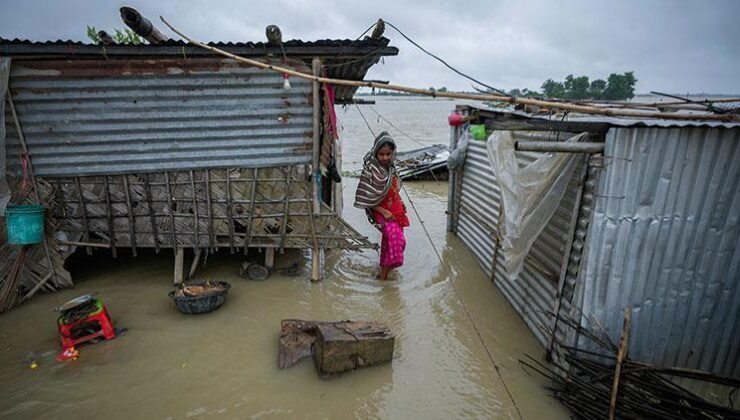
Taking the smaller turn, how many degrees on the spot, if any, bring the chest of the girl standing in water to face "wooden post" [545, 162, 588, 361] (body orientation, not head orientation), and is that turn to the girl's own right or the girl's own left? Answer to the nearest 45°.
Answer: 0° — they already face it

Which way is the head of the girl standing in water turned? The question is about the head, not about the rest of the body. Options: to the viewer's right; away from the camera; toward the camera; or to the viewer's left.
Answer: toward the camera

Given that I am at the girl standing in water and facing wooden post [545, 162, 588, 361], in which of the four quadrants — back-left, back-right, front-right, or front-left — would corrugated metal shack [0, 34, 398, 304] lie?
back-right

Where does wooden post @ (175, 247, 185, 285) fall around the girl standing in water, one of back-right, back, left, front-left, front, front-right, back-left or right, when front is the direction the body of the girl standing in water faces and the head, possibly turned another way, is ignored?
back-right

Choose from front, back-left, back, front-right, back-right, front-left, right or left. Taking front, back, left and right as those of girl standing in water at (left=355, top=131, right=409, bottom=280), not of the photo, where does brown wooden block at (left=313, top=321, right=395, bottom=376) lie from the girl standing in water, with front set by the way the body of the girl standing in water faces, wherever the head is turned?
front-right

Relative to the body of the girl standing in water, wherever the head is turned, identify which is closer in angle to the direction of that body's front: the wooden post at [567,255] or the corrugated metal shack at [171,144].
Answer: the wooden post

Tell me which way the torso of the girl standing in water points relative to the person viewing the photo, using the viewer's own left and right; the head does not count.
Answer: facing the viewer and to the right of the viewer

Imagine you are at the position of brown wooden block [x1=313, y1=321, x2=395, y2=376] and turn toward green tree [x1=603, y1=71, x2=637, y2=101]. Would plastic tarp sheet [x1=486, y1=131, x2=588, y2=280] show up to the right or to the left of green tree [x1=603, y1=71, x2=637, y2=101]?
right

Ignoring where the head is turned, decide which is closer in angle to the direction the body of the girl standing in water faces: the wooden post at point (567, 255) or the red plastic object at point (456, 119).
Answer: the wooden post

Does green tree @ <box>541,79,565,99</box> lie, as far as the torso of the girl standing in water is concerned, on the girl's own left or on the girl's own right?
on the girl's own left

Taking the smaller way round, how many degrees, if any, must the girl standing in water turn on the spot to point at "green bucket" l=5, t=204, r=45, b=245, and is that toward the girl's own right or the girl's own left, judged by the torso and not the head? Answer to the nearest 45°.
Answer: approximately 135° to the girl's own right

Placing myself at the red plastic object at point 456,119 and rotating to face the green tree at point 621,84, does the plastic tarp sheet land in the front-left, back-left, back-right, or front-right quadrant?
back-right

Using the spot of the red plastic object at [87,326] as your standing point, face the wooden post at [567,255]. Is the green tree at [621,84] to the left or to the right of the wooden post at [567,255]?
left
